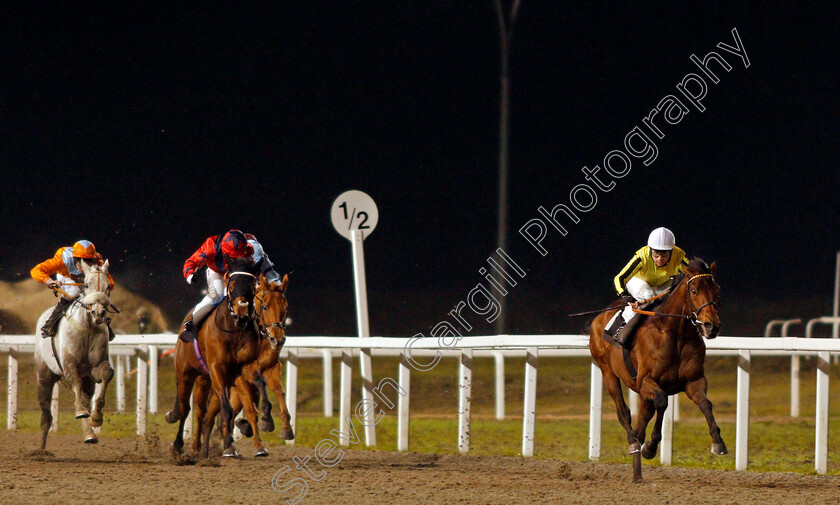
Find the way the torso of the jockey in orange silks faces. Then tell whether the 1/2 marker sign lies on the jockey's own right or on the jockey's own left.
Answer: on the jockey's own left

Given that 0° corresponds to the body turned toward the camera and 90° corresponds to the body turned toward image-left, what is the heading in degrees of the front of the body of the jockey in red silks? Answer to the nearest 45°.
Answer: approximately 315°

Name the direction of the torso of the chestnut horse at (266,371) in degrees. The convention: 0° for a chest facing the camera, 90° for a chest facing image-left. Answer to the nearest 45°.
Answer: approximately 315°

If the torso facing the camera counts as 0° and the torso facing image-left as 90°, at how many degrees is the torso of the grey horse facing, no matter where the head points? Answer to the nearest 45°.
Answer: approximately 315°

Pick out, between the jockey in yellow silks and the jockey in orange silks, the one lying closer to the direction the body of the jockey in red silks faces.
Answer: the jockey in yellow silks
